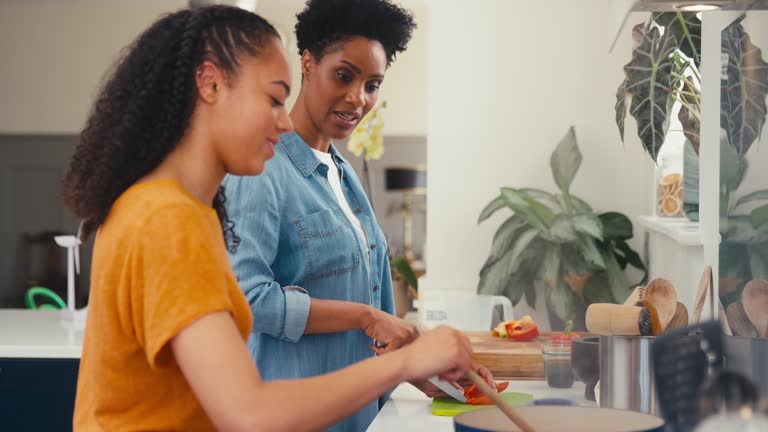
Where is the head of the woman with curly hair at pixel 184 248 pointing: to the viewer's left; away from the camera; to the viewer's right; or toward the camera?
to the viewer's right

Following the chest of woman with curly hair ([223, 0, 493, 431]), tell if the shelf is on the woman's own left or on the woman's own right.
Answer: on the woman's own left

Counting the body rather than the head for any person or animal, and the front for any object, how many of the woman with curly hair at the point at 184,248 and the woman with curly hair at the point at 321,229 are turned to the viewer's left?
0

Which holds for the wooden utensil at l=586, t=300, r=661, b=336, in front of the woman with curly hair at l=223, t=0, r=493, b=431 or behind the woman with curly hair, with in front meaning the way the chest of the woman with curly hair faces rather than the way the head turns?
in front

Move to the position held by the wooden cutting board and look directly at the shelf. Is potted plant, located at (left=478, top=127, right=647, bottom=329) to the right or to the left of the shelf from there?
left

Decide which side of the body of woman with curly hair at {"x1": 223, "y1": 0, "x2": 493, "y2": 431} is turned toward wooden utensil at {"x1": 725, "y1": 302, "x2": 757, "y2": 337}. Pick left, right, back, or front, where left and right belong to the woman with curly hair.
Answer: front

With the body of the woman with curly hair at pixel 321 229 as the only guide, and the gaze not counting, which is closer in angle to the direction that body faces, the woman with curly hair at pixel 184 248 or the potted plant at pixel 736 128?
the potted plant

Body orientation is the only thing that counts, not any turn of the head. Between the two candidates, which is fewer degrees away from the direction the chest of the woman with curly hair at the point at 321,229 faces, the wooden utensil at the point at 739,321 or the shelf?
the wooden utensil

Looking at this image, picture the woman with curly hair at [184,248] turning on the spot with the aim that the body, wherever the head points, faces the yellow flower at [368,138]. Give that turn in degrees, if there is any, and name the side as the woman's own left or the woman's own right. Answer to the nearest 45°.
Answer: approximately 90° to the woman's own left

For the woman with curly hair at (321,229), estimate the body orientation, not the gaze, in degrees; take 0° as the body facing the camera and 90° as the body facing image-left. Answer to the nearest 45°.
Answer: approximately 315°

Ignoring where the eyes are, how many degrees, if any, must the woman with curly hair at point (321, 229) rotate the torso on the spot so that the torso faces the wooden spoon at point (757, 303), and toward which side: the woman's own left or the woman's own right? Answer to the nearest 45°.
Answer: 0° — they already face it

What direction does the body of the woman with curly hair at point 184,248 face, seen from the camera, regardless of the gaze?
to the viewer's right
